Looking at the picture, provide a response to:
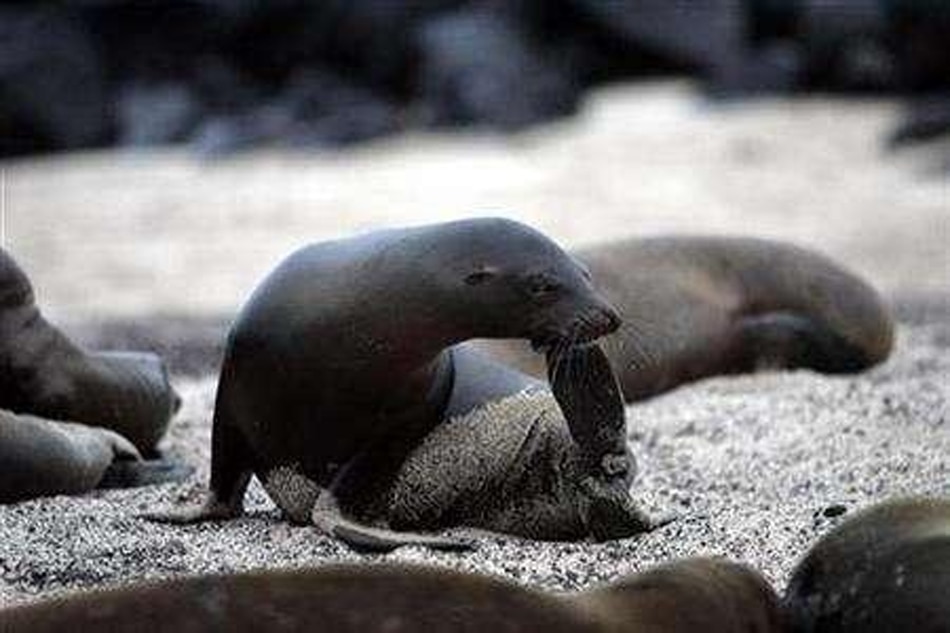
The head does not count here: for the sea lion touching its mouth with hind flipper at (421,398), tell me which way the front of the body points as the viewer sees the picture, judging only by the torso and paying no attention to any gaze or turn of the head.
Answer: to the viewer's right

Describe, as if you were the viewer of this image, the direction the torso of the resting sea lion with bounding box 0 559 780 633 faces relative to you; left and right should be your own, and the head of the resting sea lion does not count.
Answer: facing to the right of the viewer

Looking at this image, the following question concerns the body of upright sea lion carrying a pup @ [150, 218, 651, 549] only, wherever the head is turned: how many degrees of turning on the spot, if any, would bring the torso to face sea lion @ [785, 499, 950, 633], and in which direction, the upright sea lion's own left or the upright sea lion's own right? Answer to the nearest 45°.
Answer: approximately 45° to the upright sea lion's own right

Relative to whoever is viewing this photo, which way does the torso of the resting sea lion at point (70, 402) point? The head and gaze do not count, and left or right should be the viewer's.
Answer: facing to the left of the viewer

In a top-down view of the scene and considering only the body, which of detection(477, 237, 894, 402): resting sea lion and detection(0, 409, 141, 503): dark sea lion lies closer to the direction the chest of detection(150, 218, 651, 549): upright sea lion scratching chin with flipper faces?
the resting sea lion
